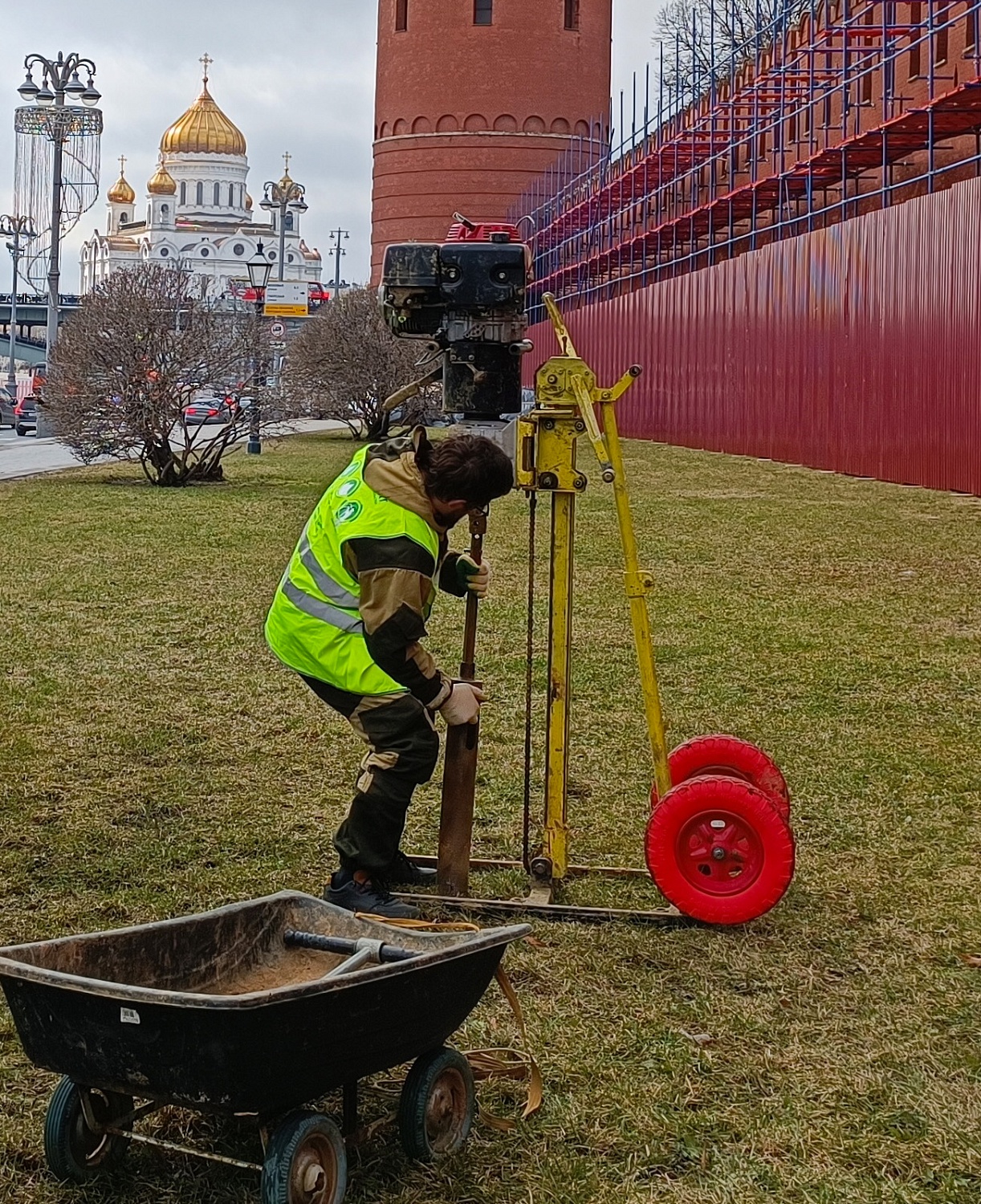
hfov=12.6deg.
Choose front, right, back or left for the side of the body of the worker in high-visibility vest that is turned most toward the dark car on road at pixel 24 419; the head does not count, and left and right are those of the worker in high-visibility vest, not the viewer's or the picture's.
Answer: left

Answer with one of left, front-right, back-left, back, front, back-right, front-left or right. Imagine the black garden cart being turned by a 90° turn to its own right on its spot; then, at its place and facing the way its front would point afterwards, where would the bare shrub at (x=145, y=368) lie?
back-left

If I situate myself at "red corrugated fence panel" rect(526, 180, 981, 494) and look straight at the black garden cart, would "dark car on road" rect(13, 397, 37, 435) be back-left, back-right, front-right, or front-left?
back-right

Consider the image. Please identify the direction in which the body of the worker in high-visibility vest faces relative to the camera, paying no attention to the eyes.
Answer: to the viewer's right

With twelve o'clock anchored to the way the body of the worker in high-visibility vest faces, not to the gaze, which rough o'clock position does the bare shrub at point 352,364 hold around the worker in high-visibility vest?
The bare shrub is roughly at 9 o'clock from the worker in high-visibility vest.

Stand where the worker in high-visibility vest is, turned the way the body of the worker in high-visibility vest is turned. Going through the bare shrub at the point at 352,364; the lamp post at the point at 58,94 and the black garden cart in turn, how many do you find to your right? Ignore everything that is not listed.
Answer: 1

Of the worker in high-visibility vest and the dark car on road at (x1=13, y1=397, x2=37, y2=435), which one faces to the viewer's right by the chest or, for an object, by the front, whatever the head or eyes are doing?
the worker in high-visibility vest

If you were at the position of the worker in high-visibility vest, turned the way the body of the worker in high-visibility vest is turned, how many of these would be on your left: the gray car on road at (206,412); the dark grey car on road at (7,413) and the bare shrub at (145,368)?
3

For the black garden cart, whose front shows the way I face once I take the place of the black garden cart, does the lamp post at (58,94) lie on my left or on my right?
on my left

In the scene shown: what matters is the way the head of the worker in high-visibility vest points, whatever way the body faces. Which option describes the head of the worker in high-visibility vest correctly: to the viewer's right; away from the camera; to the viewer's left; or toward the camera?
to the viewer's right

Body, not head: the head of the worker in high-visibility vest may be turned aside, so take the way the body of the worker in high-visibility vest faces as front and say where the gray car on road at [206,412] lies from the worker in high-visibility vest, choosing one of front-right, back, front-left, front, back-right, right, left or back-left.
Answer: left
